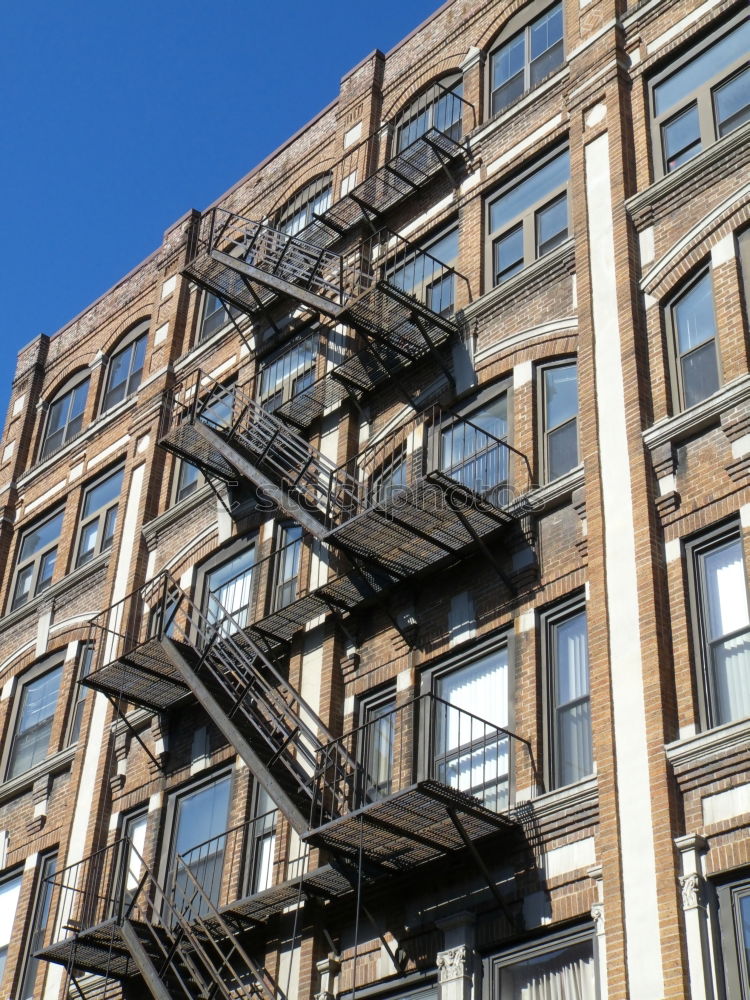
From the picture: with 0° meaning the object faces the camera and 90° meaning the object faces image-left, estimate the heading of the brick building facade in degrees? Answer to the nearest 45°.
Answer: approximately 45°
